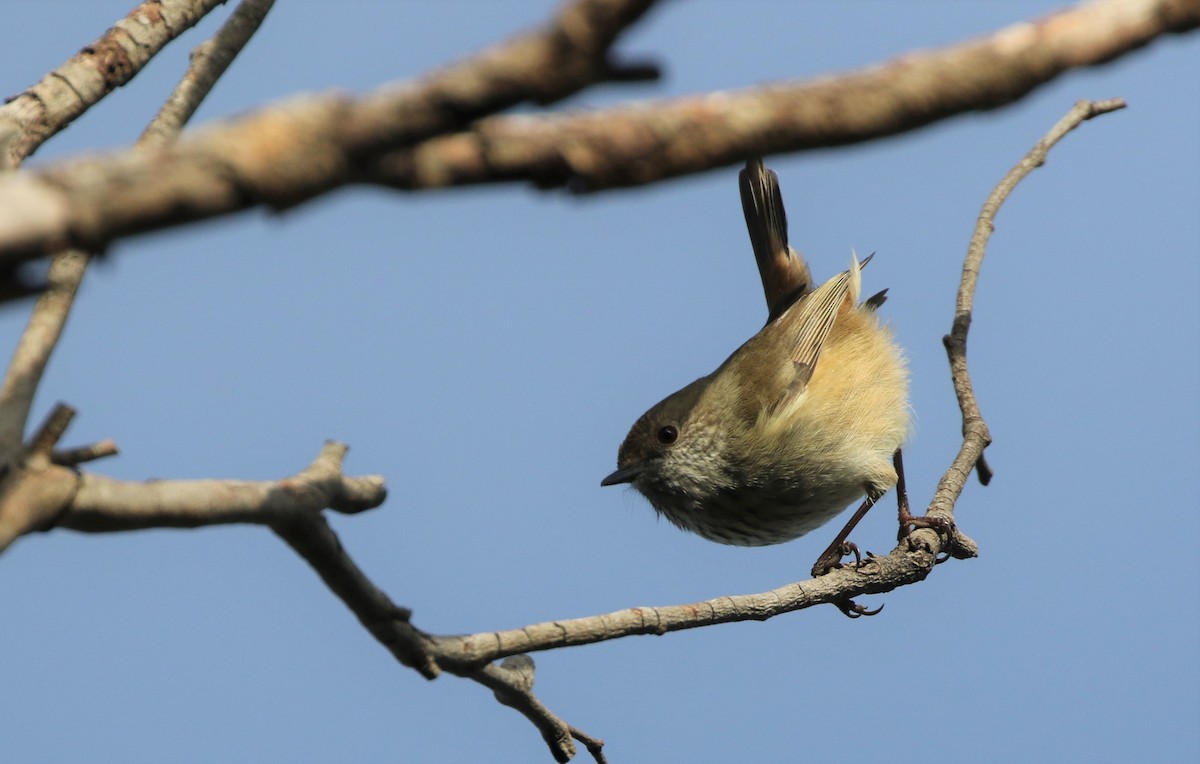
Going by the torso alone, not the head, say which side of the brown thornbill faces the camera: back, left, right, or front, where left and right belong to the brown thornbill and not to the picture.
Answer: left

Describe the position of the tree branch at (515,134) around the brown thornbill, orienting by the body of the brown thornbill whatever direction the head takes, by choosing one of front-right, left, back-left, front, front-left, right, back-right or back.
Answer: left

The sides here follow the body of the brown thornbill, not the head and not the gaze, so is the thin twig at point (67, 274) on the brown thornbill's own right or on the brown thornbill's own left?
on the brown thornbill's own right

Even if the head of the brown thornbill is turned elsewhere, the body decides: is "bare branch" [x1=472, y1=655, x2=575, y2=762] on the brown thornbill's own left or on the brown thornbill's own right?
on the brown thornbill's own left

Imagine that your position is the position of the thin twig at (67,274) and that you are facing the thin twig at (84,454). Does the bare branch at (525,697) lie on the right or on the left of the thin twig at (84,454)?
left
